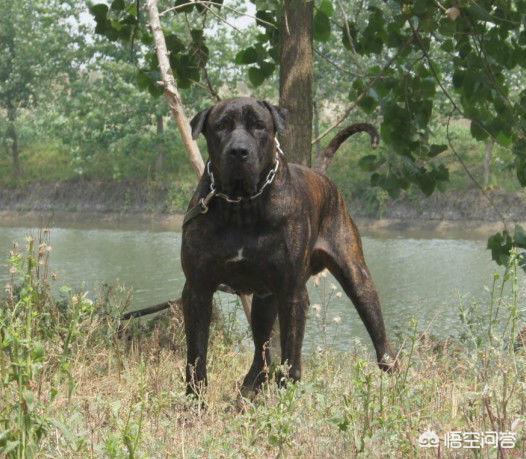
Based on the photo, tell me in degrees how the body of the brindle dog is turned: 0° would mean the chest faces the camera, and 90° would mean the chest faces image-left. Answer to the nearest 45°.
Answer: approximately 45°
